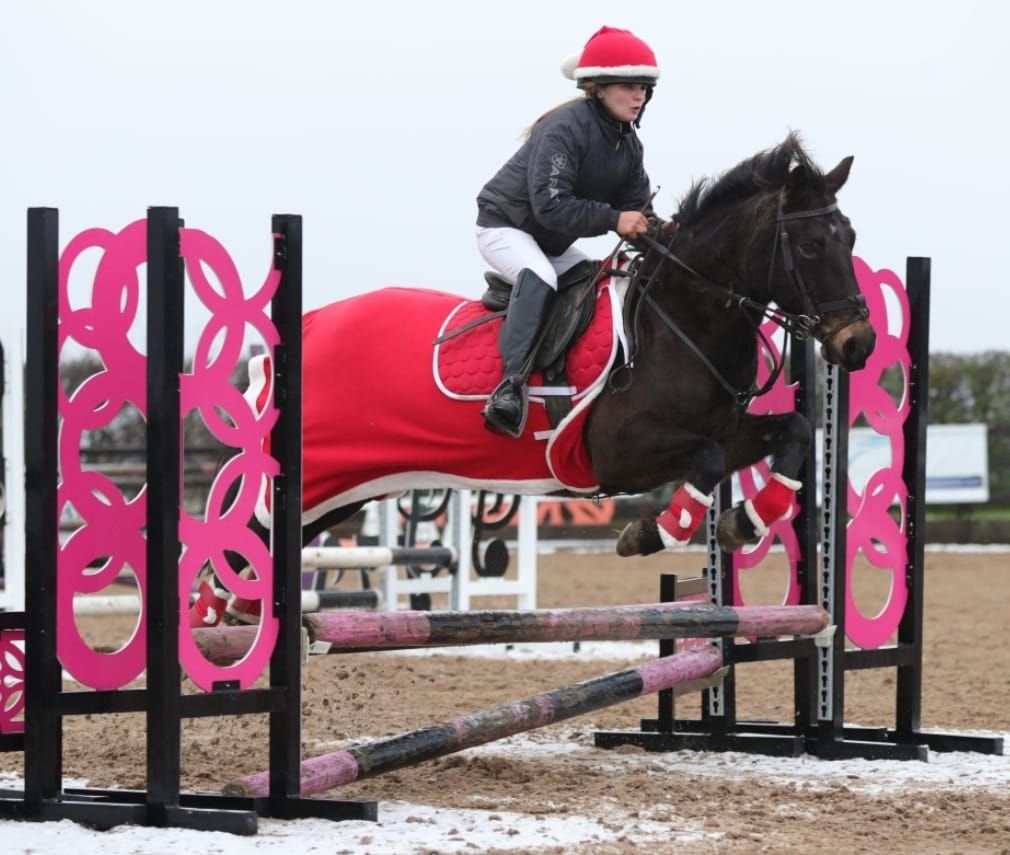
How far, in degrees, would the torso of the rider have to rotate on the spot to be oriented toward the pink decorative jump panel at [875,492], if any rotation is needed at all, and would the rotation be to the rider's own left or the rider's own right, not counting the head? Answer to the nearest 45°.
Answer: approximately 90° to the rider's own left

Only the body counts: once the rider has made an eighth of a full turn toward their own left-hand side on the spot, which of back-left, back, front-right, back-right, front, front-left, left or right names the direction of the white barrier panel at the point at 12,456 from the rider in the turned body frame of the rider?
back-left

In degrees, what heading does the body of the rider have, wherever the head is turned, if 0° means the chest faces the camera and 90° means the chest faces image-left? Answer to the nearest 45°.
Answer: approximately 315°

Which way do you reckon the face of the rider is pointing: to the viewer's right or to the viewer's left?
to the viewer's right
